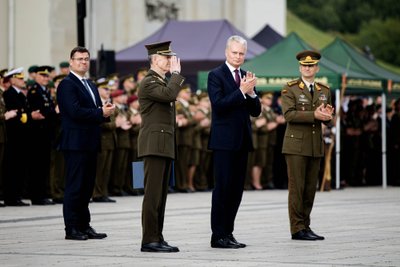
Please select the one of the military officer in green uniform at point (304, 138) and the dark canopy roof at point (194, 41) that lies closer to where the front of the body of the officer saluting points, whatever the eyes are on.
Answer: the military officer in green uniform

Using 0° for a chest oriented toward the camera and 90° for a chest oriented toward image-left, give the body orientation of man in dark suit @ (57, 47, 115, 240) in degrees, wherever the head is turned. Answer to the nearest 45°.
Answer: approximately 315°

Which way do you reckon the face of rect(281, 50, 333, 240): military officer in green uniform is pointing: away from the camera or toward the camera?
toward the camera

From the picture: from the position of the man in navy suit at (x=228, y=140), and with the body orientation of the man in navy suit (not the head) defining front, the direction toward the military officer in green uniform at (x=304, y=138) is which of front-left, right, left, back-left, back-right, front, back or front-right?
left

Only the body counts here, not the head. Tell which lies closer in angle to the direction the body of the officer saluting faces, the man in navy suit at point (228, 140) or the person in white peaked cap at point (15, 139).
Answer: the man in navy suit

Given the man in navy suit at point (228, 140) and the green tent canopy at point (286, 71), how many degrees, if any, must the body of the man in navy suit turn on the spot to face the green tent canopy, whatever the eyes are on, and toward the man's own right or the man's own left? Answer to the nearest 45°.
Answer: approximately 135° to the man's own left

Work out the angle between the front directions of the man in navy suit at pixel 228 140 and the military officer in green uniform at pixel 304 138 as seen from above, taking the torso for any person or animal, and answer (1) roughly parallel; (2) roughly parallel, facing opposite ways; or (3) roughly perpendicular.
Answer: roughly parallel

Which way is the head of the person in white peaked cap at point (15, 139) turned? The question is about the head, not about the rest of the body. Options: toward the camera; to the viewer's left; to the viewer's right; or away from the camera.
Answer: to the viewer's right

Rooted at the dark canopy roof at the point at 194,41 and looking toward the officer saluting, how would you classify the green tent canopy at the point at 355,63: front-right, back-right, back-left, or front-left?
front-left

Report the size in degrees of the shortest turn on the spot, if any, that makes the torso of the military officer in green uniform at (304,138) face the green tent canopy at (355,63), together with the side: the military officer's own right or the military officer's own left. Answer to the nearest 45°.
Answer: approximately 135° to the military officer's own left
